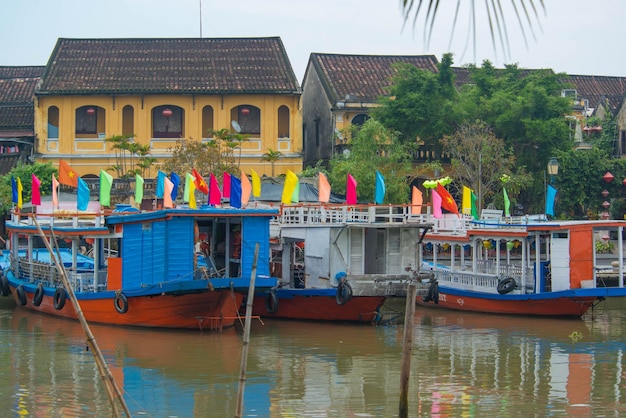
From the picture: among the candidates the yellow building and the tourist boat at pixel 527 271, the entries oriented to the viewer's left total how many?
1

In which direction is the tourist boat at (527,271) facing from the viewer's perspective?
to the viewer's left

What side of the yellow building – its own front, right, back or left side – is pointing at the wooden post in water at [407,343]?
front

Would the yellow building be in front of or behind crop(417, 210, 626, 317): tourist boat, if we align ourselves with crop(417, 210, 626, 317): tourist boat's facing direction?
in front

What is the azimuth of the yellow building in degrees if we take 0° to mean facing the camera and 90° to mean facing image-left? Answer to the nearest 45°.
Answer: approximately 0°

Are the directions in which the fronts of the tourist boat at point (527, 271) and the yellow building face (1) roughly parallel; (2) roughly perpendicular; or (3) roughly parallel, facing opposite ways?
roughly perpendicular

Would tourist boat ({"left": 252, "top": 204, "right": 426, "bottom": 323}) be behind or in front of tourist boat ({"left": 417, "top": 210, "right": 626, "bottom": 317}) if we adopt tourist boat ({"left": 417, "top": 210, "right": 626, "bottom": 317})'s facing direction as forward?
in front

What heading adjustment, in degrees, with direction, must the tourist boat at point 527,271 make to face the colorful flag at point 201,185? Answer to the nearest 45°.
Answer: approximately 45° to its left

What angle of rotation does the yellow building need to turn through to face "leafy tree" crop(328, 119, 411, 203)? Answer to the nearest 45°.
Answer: approximately 45° to its left

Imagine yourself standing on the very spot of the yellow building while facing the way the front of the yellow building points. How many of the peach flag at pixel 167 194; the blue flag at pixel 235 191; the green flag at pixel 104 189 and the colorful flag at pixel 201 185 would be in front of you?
4

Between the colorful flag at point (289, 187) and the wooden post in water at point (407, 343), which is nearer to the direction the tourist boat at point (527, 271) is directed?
the colorful flag

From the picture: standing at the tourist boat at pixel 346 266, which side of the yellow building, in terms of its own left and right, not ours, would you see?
front

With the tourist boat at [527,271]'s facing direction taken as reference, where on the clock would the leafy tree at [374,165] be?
The leafy tree is roughly at 2 o'clock from the tourist boat.
